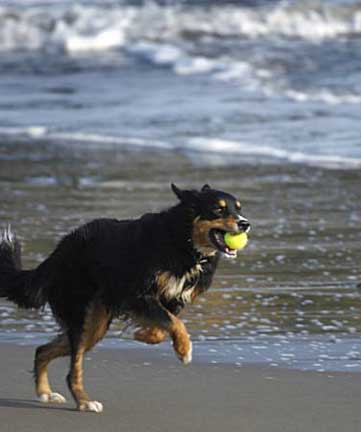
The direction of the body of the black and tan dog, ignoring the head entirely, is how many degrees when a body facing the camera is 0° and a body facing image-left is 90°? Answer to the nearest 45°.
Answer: approximately 270°
